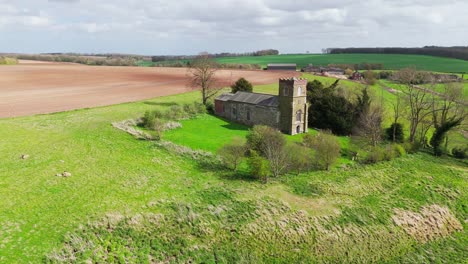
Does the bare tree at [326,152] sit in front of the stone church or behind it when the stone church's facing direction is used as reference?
in front

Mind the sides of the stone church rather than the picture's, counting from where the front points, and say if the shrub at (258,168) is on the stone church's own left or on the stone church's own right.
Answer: on the stone church's own right

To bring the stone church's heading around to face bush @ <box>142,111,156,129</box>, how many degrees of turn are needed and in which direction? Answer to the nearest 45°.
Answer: approximately 135° to its right

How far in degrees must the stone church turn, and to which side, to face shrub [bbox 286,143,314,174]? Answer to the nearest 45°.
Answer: approximately 45° to its right

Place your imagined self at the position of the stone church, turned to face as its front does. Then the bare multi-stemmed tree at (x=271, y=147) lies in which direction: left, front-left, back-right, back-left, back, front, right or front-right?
front-right

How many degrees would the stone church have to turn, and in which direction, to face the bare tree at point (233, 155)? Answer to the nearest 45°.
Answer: approximately 45° to its right

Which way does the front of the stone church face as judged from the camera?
facing the viewer and to the right of the viewer

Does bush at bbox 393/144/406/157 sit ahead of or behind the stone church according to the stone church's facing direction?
ahead

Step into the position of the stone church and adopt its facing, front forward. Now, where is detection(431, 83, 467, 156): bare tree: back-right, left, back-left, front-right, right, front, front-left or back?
front-left
